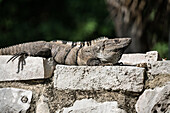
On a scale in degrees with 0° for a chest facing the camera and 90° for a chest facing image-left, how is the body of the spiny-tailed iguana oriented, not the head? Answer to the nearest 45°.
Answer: approximately 270°

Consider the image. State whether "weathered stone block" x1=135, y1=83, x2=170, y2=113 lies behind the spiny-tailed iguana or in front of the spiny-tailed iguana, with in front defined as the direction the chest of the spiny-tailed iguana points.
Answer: in front

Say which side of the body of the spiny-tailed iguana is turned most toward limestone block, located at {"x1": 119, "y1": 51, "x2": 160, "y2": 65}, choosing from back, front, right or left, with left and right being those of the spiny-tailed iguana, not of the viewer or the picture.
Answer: front

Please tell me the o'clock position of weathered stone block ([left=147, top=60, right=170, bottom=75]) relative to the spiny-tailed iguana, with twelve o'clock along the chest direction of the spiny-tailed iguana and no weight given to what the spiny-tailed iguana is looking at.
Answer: The weathered stone block is roughly at 1 o'clock from the spiny-tailed iguana.
